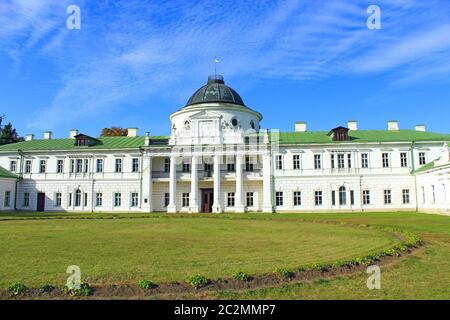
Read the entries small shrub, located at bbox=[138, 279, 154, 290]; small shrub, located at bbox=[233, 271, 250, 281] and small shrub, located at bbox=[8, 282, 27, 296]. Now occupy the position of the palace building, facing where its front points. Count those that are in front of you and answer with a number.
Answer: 3

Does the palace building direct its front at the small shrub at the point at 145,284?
yes

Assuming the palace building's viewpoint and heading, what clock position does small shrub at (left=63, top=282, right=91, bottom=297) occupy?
The small shrub is roughly at 12 o'clock from the palace building.

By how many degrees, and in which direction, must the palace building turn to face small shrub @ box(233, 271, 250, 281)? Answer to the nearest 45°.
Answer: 0° — it already faces it

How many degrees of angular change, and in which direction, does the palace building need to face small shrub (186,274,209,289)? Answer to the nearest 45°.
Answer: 0° — it already faces it

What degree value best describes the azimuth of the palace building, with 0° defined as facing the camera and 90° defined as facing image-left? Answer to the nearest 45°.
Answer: approximately 0°
